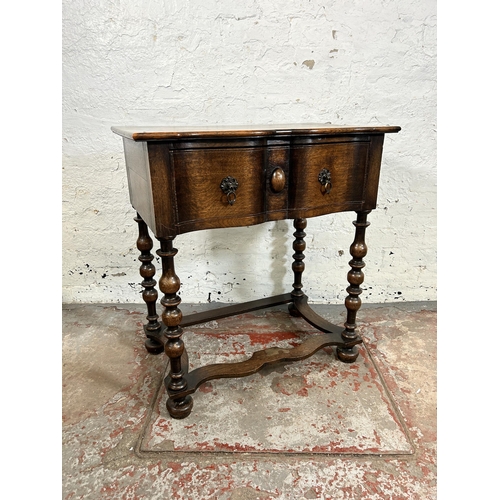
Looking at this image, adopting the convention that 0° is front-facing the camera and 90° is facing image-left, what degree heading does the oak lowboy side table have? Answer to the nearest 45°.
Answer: approximately 315°
